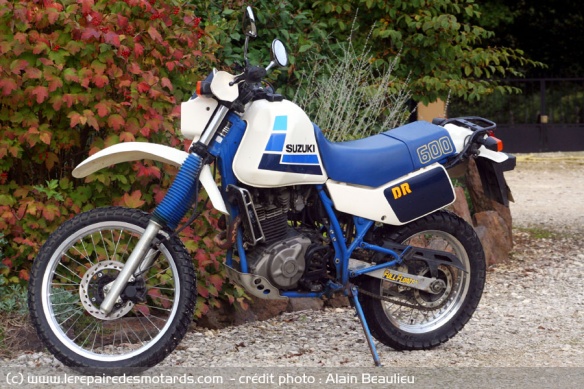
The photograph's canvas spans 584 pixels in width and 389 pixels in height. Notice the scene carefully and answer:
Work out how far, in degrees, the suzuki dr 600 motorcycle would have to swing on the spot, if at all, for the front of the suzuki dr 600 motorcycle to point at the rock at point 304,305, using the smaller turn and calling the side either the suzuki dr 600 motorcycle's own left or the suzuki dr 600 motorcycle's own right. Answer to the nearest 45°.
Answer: approximately 90° to the suzuki dr 600 motorcycle's own right

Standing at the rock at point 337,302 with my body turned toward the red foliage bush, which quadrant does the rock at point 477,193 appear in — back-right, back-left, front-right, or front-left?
back-right

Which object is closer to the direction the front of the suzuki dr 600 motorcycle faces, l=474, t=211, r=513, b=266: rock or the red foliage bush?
the red foliage bush

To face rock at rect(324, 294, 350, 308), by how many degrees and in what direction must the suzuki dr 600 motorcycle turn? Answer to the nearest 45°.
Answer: approximately 90° to its right

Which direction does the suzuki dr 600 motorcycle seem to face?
to the viewer's left

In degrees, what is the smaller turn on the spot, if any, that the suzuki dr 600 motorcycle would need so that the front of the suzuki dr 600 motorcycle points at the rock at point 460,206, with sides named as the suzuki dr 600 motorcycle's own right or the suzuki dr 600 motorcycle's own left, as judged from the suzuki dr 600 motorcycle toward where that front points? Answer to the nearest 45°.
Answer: approximately 135° to the suzuki dr 600 motorcycle's own right
